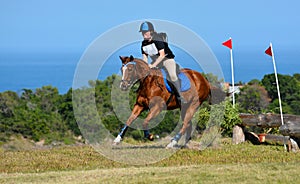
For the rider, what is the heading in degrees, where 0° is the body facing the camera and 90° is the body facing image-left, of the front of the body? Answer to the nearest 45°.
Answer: approximately 45°
